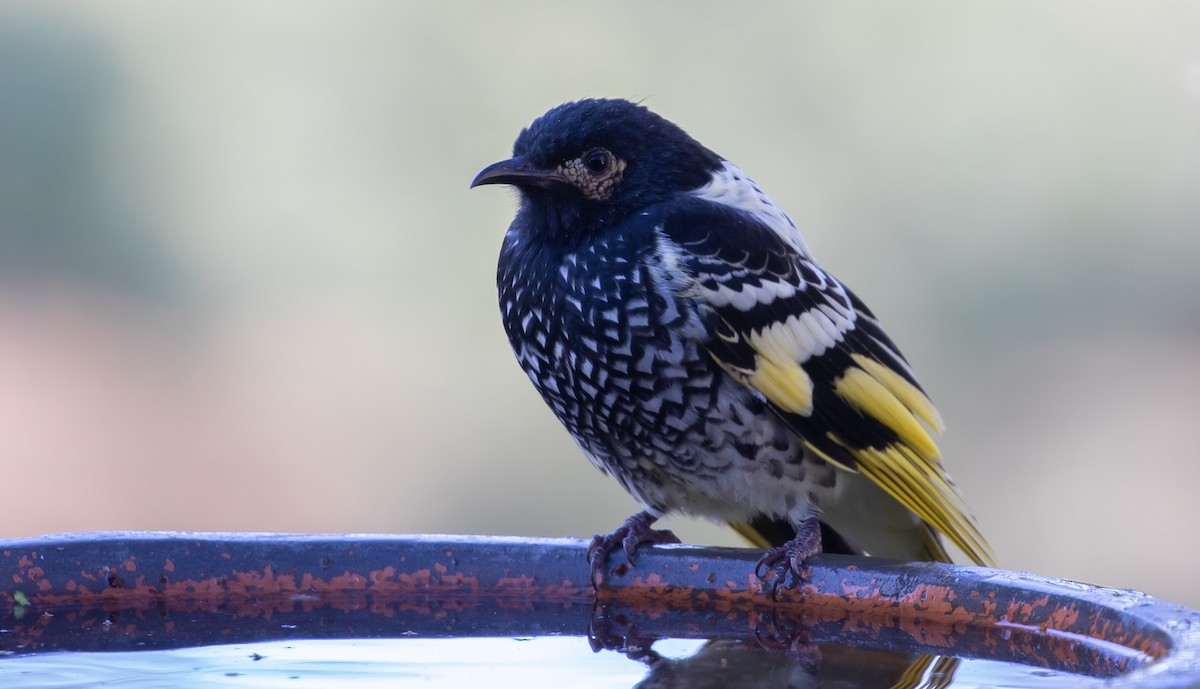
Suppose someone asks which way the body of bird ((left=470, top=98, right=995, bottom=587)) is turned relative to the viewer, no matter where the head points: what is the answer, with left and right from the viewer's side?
facing the viewer and to the left of the viewer
